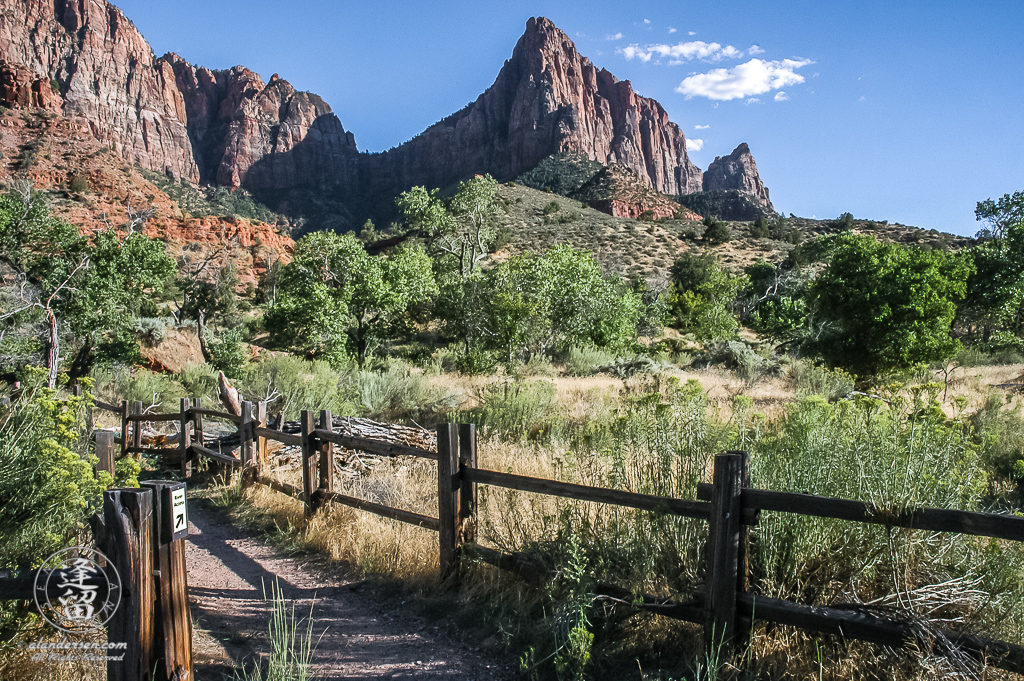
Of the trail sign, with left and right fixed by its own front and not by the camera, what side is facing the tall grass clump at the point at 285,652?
front

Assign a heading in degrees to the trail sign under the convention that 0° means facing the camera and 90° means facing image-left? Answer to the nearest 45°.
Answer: approximately 315°

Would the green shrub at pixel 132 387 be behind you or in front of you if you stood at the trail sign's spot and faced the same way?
behind

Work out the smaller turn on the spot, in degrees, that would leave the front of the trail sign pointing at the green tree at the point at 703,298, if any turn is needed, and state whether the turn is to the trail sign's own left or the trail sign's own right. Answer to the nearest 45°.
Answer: approximately 90° to the trail sign's own left

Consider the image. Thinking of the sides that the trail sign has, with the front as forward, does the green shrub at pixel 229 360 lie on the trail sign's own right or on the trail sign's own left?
on the trail sign's own left

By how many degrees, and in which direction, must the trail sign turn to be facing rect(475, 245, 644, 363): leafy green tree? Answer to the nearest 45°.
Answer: approximately 90° to its left
